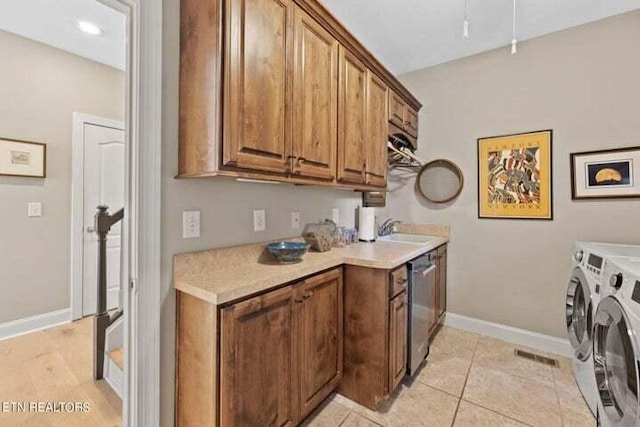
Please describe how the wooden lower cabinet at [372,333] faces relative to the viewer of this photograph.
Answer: facing the viewer and to the right of the viewer

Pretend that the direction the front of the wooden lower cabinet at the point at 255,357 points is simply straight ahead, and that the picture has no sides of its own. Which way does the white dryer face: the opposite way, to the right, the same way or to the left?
the opposite way

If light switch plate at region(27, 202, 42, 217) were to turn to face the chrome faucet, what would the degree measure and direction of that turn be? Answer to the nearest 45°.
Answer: approximately 45° to its left

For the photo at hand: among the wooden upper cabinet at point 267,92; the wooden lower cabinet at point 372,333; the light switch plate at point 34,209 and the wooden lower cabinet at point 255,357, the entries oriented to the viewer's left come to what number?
0

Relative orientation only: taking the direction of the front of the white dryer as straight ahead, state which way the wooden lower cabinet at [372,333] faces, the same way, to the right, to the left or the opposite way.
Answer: the opposite way

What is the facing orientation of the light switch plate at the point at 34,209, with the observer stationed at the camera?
facing the viewer

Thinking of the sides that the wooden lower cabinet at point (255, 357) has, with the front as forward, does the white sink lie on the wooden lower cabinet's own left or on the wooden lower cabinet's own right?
on the wooden lower cabinet's own left

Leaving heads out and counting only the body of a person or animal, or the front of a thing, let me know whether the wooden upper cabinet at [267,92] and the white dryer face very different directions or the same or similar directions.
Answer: very different directions

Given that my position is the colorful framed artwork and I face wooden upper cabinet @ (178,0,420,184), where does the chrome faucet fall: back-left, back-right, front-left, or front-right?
front-right

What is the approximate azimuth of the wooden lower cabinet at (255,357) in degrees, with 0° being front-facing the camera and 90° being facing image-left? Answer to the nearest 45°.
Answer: approximately 315°

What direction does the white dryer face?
to the viewer's left

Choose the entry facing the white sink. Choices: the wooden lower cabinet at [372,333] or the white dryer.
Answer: the white dryer

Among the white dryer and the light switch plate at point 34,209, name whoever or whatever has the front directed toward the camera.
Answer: the light switch plate

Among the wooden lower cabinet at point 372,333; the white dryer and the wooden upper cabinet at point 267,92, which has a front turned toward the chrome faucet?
the white dryer

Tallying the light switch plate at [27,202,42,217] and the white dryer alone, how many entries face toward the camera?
1

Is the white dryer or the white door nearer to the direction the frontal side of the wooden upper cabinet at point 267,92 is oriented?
the white dryer
